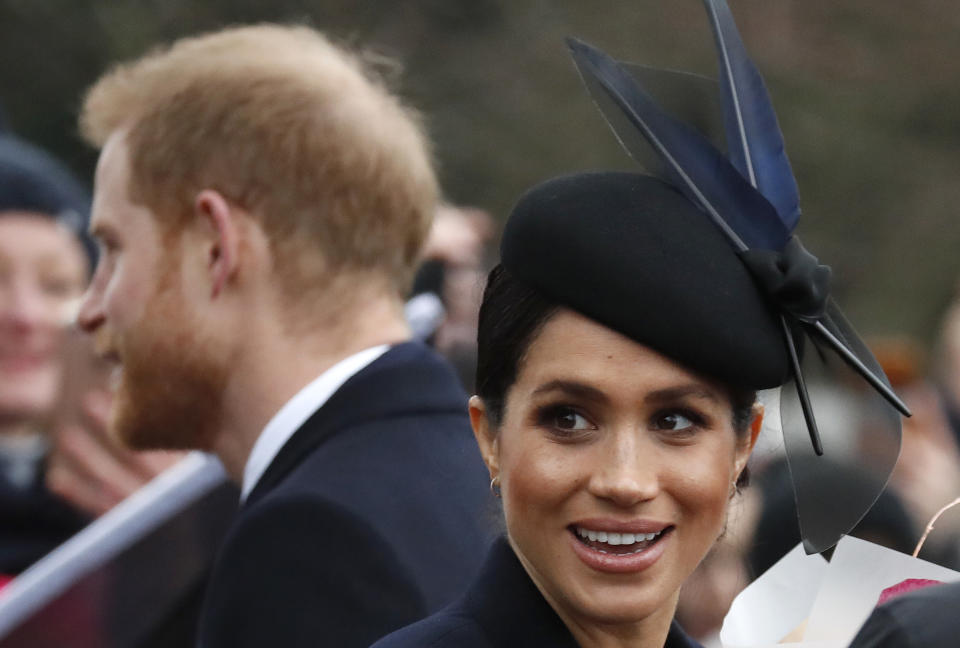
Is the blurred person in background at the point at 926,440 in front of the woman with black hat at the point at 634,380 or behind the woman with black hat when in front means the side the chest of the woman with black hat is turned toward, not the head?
behind

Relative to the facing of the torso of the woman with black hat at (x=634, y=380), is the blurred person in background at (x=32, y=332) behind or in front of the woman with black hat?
behind

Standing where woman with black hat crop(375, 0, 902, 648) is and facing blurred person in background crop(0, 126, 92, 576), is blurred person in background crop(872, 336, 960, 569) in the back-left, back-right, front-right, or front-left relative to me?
front-right

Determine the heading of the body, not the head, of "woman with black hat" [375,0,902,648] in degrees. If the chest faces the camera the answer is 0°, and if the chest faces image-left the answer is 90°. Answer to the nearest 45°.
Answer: approximately 0°

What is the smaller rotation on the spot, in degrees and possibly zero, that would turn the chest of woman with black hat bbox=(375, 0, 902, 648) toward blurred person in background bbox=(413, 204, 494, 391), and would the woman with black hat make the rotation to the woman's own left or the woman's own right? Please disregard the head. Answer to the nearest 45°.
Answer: approximately 180°
